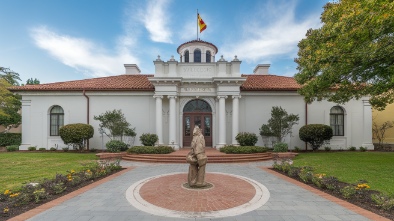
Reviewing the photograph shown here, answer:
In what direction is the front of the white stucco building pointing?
toward the camera

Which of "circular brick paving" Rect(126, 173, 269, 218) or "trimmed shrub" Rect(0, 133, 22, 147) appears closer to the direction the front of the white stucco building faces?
the circular brick paving

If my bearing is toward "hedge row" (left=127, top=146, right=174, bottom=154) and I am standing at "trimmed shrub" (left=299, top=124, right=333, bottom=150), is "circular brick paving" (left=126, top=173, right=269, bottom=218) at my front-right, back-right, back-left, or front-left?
front-left

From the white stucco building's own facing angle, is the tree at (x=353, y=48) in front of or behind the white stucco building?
in front

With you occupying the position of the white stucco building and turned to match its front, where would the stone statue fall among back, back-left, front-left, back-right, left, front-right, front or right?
front

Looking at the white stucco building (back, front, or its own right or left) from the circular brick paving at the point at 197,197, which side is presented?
front

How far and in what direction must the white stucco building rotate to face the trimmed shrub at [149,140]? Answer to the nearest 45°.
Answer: approximately 45° to its right

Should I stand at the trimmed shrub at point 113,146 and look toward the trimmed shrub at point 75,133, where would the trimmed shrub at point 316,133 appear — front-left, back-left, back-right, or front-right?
back-right
